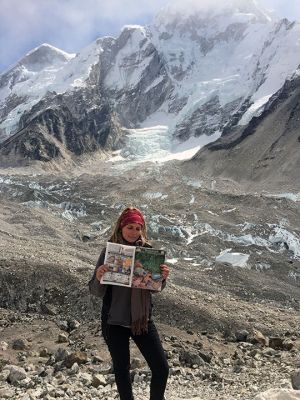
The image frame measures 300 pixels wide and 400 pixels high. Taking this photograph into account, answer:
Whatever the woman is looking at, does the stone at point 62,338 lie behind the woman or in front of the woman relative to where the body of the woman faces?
behind

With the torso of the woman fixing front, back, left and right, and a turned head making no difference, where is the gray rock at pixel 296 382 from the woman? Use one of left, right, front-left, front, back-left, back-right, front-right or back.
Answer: left

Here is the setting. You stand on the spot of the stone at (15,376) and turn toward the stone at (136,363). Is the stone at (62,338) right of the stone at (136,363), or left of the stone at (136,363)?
left

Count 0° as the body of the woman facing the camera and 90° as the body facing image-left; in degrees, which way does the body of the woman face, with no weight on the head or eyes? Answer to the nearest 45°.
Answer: approximately 315°

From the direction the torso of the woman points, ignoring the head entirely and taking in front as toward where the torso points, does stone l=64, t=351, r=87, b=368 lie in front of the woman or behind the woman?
behind

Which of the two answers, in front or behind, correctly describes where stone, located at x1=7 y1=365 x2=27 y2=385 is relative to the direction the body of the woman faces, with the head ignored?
behind

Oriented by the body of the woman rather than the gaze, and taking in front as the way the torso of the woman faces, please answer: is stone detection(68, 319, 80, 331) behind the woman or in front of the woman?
behind

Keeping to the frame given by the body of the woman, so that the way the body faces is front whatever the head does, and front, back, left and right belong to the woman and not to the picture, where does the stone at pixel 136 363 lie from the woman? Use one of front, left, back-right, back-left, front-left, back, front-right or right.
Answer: back-left

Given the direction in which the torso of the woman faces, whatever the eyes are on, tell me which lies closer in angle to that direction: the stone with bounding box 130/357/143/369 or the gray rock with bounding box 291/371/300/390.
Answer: the gray rock
